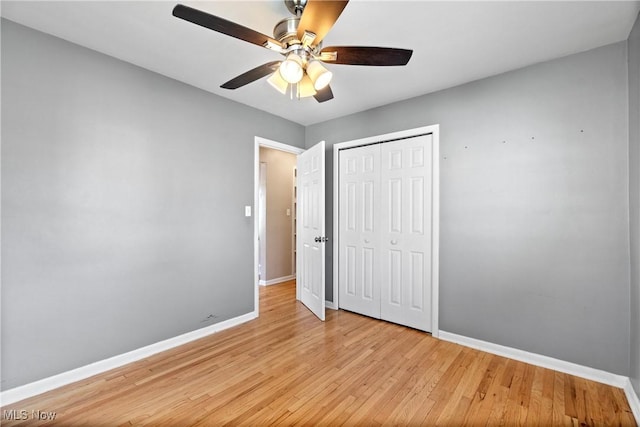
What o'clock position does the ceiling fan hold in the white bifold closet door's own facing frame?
The ceiling fan is roughly at 11 o'clock from the white bifold closet door.

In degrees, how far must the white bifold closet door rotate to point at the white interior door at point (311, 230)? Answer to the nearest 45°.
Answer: approximately 45° to its right

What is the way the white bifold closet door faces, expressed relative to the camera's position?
facing the viewer and to the left of the viewer

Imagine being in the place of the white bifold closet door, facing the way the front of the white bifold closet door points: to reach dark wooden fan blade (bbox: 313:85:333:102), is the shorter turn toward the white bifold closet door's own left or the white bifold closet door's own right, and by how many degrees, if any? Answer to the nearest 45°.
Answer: approximately 45° to the white bifold closet door's own left
